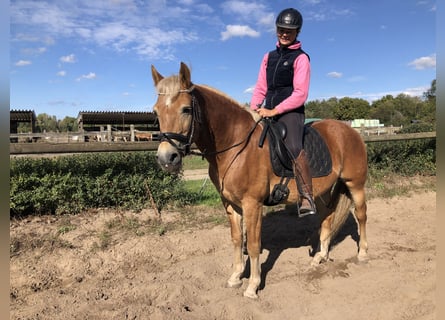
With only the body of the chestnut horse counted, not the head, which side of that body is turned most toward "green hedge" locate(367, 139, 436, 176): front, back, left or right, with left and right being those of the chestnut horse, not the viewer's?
back

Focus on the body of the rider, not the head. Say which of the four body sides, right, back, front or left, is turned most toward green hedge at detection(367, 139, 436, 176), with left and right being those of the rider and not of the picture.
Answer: back

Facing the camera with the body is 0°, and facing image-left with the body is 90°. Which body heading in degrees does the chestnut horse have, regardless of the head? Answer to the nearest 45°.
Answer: approximately 45°

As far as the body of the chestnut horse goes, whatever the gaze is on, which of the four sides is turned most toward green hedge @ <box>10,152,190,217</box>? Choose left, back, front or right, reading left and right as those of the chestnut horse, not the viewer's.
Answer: right
